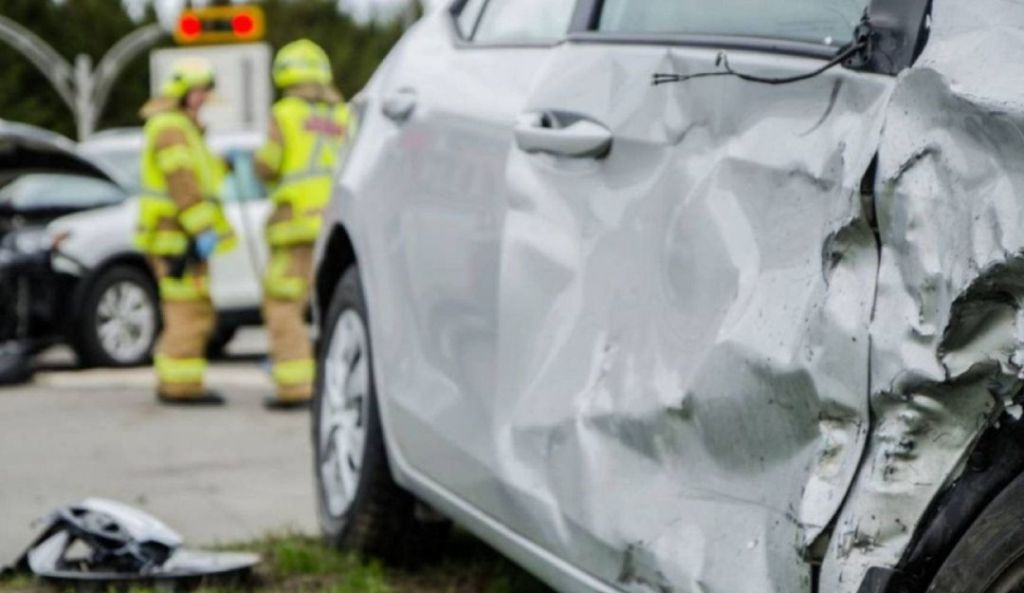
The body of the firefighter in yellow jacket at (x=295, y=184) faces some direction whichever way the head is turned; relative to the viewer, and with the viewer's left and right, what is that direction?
facing away from the viewer and to the left of the viewer

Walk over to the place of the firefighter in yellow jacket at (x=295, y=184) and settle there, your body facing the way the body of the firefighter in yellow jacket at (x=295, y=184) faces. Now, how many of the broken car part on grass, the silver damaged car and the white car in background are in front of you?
1

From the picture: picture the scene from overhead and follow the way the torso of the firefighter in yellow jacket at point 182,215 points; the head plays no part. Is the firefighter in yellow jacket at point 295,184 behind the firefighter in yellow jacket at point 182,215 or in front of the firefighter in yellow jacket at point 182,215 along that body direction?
in front

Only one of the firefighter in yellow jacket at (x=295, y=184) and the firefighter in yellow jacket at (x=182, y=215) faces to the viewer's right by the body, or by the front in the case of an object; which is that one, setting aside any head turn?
the firefighter in yellow jacket at (x=182, y=215)

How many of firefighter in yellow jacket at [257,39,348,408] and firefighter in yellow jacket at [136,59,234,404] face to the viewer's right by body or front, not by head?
1

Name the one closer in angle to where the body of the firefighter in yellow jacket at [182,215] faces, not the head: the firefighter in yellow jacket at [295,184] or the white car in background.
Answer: the firefighter in yellow jacket

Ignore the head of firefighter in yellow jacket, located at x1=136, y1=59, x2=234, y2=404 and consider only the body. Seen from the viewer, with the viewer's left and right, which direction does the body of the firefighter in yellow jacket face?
facing to the right of the viewer

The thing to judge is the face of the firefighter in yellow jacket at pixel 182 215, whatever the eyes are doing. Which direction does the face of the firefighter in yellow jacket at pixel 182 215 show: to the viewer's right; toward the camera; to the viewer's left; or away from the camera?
to the viewer's right

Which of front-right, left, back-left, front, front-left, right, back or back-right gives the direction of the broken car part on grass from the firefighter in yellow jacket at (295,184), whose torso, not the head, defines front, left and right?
back-left

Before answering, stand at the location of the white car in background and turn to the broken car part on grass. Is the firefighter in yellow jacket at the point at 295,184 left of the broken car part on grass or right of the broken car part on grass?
left

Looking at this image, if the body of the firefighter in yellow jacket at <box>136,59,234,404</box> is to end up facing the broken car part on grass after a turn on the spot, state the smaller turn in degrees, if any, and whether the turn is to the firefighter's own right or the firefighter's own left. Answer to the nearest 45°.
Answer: approximately 90° to the firefighter's own right

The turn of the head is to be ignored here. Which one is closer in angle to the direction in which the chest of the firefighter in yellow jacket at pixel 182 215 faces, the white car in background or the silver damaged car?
the silver damaged car
